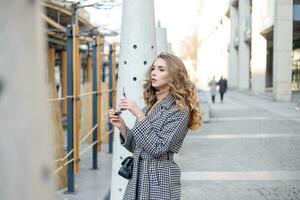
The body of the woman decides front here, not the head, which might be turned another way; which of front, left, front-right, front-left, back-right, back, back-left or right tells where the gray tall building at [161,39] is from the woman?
back-right

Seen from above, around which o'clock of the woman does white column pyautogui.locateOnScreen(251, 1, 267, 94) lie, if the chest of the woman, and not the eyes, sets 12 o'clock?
The white column is roughly at 5 o'clock from the woman.

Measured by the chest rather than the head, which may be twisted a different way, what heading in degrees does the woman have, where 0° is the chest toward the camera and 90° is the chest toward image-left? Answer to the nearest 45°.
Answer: approximately 45°

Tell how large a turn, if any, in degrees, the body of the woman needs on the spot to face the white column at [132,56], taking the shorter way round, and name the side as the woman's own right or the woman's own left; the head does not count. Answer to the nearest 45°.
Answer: approximately 135° to the woman's own right

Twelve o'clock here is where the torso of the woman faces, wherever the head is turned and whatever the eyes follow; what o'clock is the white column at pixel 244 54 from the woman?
The white column is roughly at 5 o'clock from the woman.
